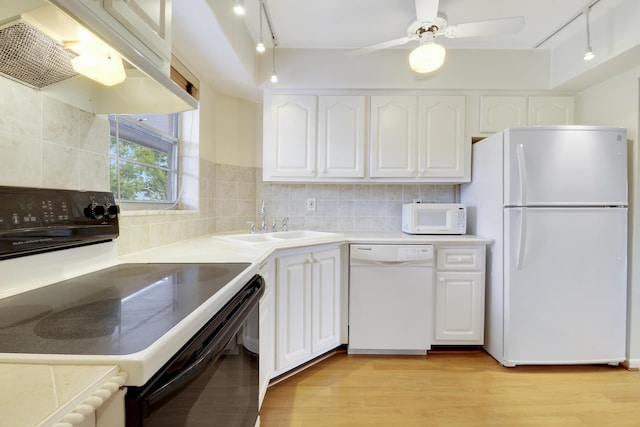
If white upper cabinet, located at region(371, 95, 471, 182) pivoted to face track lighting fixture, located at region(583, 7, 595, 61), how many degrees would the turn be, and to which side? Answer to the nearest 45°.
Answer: approximately 90° to its left

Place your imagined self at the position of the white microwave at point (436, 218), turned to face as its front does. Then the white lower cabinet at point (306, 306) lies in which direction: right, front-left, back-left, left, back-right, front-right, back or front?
front-right

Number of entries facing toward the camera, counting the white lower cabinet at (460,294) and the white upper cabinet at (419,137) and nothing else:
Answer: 2

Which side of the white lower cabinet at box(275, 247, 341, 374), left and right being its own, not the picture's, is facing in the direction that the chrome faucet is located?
back

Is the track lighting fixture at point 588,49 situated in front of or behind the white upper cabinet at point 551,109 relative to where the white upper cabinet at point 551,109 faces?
in front
